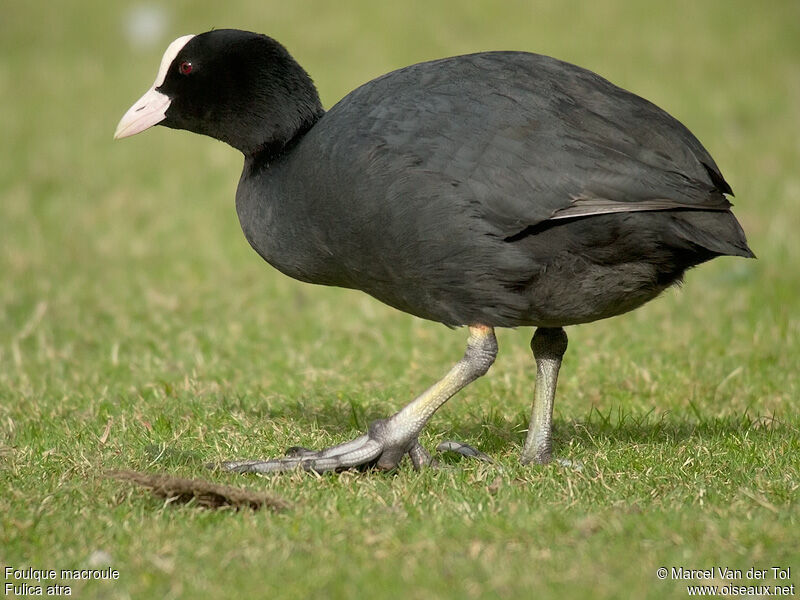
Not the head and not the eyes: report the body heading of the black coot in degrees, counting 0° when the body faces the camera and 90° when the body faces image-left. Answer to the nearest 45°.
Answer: approximately 90°
